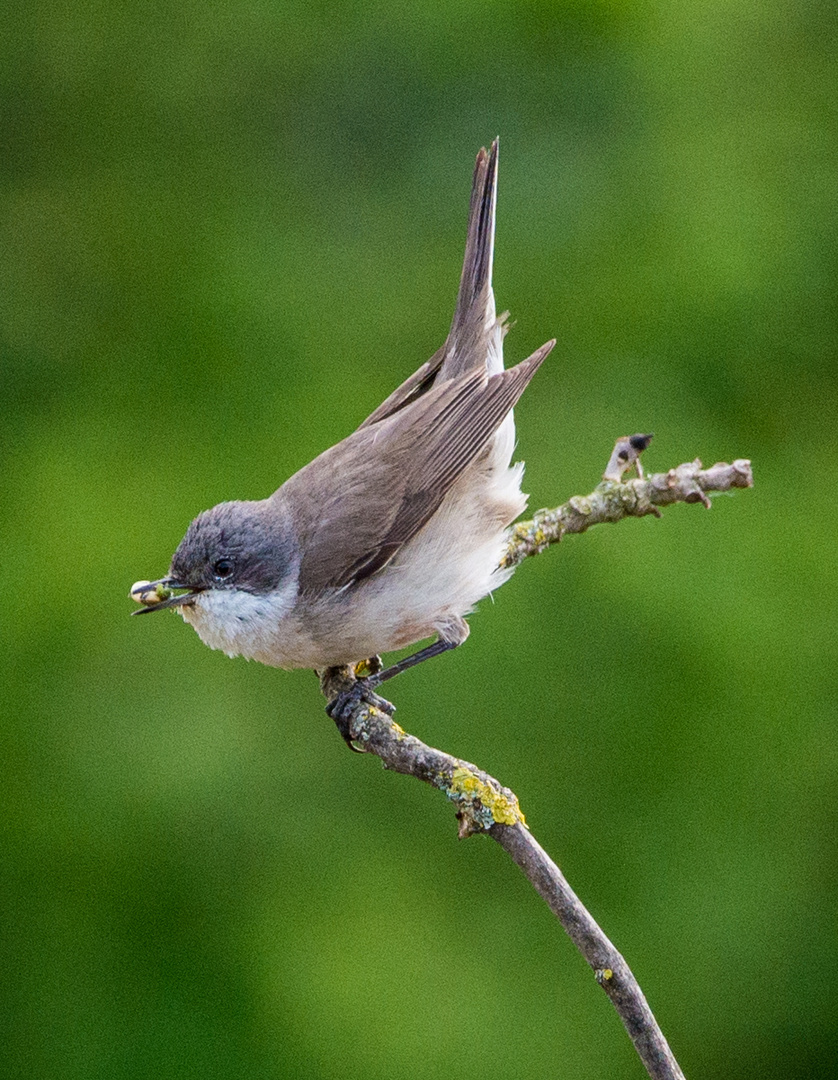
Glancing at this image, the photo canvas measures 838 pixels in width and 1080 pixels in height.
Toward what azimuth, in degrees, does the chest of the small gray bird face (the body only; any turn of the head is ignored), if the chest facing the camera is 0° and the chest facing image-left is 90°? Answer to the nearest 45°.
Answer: approximately 90°
